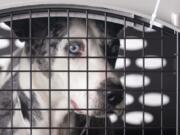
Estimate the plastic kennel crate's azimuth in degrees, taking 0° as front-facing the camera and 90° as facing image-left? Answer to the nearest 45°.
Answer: approximately 0°

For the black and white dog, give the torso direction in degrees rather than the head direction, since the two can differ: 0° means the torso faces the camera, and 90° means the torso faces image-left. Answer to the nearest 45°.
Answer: approximately 315°
